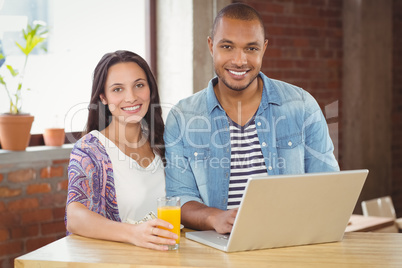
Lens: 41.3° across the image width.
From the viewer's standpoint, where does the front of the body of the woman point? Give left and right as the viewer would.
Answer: facing the viewer and to the right of the viewer

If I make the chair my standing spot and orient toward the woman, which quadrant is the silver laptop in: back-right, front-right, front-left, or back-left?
front-left

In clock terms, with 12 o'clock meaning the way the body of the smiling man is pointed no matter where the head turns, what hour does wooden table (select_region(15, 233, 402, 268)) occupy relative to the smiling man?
The wooden table is roughly at 12 o'clock from the smiling man.

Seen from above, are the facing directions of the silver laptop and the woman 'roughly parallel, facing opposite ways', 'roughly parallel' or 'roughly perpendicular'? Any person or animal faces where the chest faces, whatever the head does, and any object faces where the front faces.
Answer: roughly parallel, facing opposite ways

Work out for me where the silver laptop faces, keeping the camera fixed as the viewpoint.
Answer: facing away from the viewer and to the left of the viewer

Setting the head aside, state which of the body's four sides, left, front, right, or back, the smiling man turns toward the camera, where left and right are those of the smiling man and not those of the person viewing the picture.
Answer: front

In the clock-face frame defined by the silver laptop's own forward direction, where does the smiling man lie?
The smiling man is roughly at 1 o'clock from the silver laptop.

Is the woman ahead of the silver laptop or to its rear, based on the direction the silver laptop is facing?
ahead

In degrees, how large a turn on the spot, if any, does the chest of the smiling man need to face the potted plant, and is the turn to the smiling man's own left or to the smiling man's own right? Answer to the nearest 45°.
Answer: approximately 135° to the smiling man's own right

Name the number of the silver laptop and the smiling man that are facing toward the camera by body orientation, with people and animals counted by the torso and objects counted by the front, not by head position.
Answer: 1

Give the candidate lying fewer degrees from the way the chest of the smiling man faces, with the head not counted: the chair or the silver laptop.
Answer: the silver laptop
